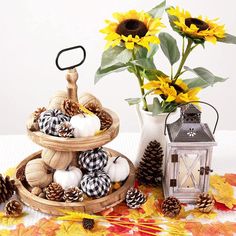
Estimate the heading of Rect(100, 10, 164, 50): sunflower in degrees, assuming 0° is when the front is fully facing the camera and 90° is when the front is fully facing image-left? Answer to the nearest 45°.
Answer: approximately 0°

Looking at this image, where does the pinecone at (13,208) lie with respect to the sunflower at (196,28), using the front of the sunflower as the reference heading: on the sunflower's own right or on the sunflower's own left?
on the sunflower's own right
